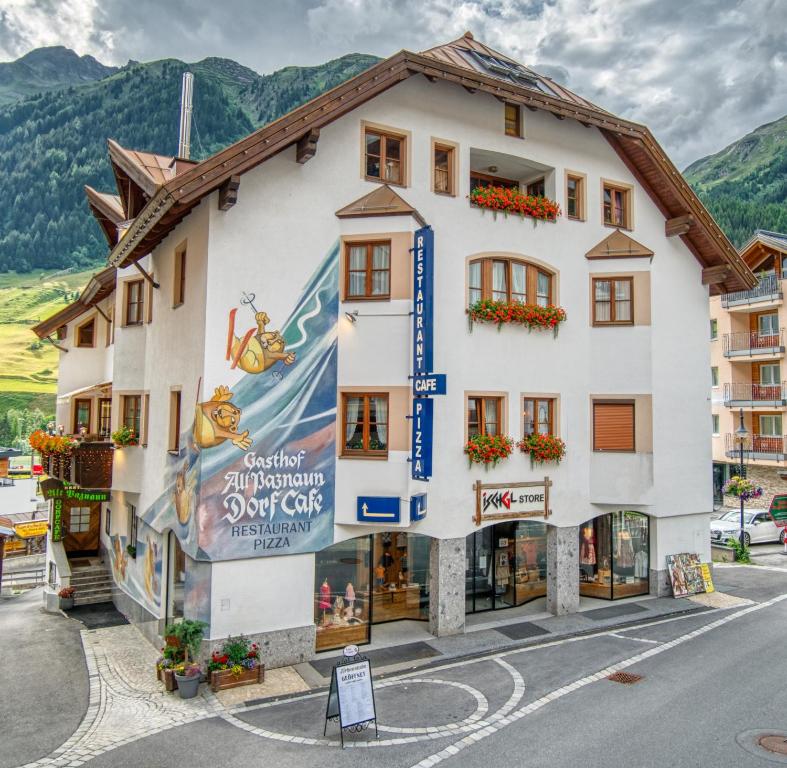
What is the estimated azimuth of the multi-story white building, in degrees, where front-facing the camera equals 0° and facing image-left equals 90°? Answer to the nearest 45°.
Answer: approximately 315°

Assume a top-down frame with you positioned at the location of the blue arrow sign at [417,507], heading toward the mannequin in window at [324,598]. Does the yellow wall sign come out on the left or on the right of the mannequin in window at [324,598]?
right

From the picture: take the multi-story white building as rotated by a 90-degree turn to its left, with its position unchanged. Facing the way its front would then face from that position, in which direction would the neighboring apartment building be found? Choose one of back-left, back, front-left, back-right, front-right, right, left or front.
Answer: front

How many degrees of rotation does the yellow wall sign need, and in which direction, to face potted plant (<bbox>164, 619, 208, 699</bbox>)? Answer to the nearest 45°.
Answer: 0° — it already faces it

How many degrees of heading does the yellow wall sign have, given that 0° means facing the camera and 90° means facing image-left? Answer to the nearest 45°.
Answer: approximately 0°

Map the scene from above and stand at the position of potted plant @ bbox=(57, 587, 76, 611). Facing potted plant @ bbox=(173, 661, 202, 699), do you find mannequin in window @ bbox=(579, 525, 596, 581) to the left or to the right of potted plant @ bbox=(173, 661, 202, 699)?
left
